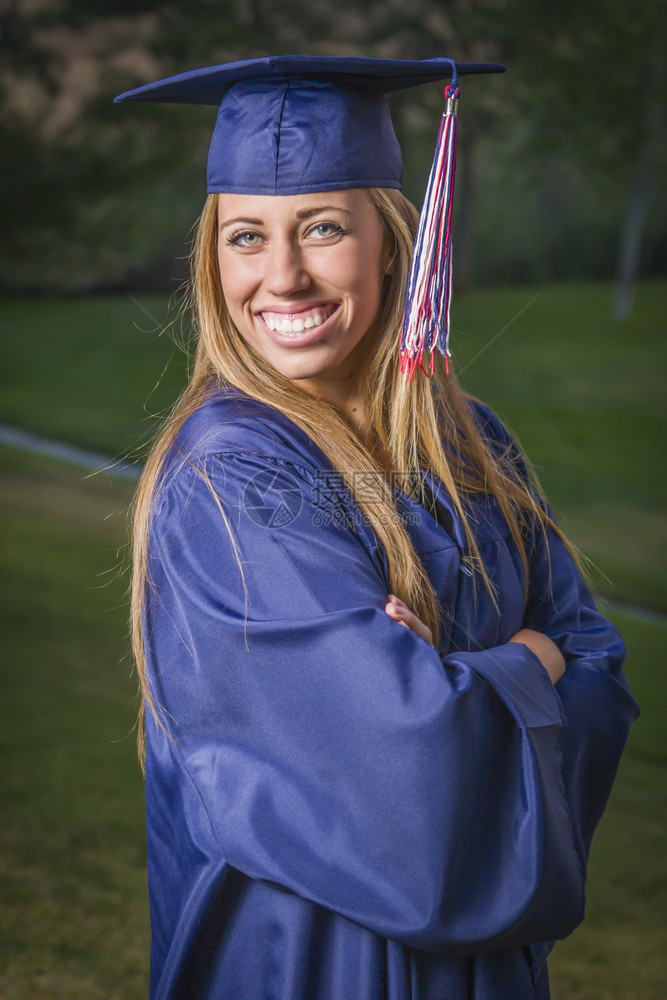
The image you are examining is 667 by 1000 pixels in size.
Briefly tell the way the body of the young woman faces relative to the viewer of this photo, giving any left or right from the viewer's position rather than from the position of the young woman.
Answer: facing the viewer and to the right of the viewer
